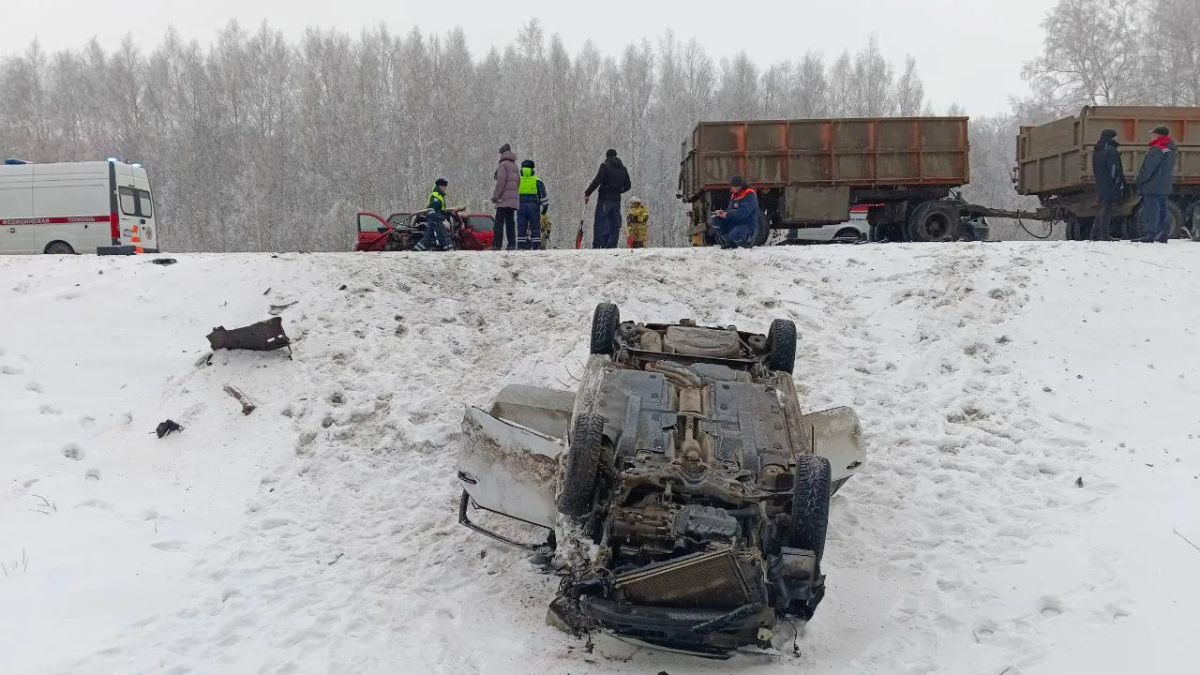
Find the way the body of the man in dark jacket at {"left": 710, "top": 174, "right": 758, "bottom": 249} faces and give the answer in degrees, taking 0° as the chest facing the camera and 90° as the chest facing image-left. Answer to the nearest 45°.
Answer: approximately 45°

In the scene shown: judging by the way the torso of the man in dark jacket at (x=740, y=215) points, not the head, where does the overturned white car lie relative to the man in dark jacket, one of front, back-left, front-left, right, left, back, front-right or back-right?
front-left

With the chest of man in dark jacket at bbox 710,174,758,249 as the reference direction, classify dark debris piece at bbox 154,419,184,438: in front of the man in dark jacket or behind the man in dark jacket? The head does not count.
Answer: in front

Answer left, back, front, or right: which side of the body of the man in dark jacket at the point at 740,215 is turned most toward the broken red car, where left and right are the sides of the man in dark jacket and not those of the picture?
right

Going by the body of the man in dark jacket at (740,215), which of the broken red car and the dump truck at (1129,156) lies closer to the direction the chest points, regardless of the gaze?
the broken red car

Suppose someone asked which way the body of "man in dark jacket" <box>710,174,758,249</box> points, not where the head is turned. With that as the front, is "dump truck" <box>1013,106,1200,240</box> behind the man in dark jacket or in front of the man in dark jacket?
behind

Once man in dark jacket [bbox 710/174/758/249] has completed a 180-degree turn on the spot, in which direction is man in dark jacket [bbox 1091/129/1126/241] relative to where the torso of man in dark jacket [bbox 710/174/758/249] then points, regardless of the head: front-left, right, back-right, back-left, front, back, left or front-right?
front-right

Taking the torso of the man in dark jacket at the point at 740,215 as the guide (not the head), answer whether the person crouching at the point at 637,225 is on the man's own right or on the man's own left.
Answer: on the man's own right

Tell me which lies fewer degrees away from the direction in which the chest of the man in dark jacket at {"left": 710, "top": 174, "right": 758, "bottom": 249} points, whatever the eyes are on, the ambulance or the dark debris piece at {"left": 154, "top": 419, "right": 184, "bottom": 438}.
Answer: the dark debris piece
